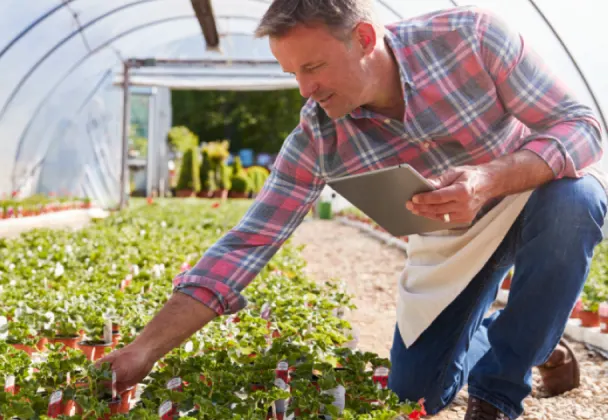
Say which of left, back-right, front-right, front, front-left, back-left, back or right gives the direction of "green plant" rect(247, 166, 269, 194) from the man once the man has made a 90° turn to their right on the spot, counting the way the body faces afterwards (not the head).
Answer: front-right

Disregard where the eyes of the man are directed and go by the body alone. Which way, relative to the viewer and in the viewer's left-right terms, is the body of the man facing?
facing the viewer and to the left of the viewer

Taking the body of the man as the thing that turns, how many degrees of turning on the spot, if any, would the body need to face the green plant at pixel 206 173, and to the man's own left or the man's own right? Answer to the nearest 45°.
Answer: approximately 135° to the man's own right

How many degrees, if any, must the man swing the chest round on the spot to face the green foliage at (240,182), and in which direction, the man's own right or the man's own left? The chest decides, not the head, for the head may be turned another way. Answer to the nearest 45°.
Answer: approximately 135° to the man's own right

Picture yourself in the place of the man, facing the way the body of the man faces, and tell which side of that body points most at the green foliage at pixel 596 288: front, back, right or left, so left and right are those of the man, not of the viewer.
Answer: back

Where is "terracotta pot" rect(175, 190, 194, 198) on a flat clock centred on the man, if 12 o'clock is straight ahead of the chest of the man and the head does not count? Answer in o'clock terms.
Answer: The terracotta pot is roughly at 4 o'clock from the man.

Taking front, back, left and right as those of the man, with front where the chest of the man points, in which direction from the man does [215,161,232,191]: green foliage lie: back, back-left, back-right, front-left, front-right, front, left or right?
back-right

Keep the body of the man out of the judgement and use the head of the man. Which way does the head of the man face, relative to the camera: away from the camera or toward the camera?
toward the camera

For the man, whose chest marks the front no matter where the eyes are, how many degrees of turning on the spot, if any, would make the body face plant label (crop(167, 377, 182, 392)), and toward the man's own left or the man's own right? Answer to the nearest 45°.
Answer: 0° — they already face it

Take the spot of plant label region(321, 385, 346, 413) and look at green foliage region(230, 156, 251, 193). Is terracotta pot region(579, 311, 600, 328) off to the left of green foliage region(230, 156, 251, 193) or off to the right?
right

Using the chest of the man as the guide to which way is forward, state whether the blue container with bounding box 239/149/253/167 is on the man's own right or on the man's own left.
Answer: on the man's own right

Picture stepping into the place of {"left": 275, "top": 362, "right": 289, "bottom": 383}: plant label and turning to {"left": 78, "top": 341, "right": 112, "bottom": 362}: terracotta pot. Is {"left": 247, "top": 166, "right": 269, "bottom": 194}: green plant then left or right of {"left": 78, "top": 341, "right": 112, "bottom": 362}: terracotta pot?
right

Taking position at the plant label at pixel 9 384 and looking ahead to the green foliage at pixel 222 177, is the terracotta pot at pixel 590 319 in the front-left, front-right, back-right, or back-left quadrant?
front-right

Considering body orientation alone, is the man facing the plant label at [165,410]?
yes

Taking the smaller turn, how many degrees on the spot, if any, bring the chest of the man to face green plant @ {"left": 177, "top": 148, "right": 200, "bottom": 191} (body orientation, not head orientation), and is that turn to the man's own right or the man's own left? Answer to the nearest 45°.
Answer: approximately 135° to the man's own right
